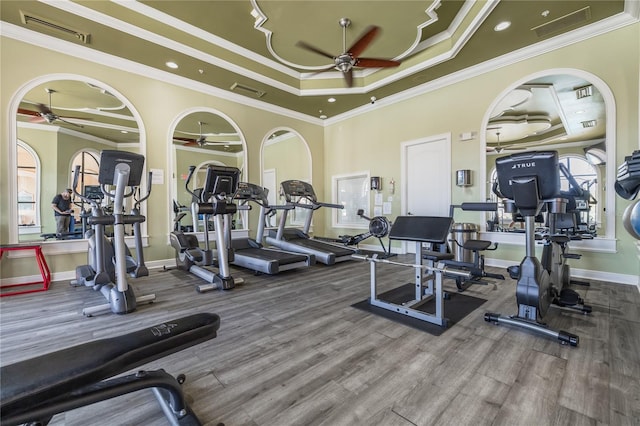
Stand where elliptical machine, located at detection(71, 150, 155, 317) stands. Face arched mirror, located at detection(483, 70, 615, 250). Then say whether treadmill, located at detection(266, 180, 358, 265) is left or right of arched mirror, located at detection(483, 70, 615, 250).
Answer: left

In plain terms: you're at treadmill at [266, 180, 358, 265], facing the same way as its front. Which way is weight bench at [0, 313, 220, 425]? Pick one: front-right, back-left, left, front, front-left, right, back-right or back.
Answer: back-left

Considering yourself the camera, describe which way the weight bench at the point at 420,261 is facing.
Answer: facing the viewer and to the left of the viewer

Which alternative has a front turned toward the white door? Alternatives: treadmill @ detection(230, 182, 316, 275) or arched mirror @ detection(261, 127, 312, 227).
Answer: the arched mirror

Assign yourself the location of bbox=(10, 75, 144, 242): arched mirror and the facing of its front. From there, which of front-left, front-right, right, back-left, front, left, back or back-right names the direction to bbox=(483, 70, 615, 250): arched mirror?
front

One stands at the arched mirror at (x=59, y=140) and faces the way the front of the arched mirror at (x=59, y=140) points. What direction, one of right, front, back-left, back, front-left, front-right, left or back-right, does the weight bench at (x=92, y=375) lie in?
front-right

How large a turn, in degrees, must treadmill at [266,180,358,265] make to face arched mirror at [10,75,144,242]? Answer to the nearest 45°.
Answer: approximately 45° to its left

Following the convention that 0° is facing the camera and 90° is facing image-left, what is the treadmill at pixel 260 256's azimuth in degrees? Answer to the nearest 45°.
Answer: approximately 135°

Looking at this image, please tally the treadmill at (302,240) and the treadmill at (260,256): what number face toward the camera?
0

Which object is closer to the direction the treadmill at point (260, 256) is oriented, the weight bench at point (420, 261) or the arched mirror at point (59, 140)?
the arched mirror

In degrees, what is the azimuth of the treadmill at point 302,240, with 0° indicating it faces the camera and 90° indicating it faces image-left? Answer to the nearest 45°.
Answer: approximately 135°
